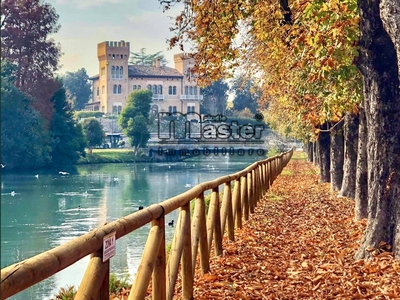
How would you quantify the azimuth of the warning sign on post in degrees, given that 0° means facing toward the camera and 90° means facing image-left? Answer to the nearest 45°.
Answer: approximately 315°
